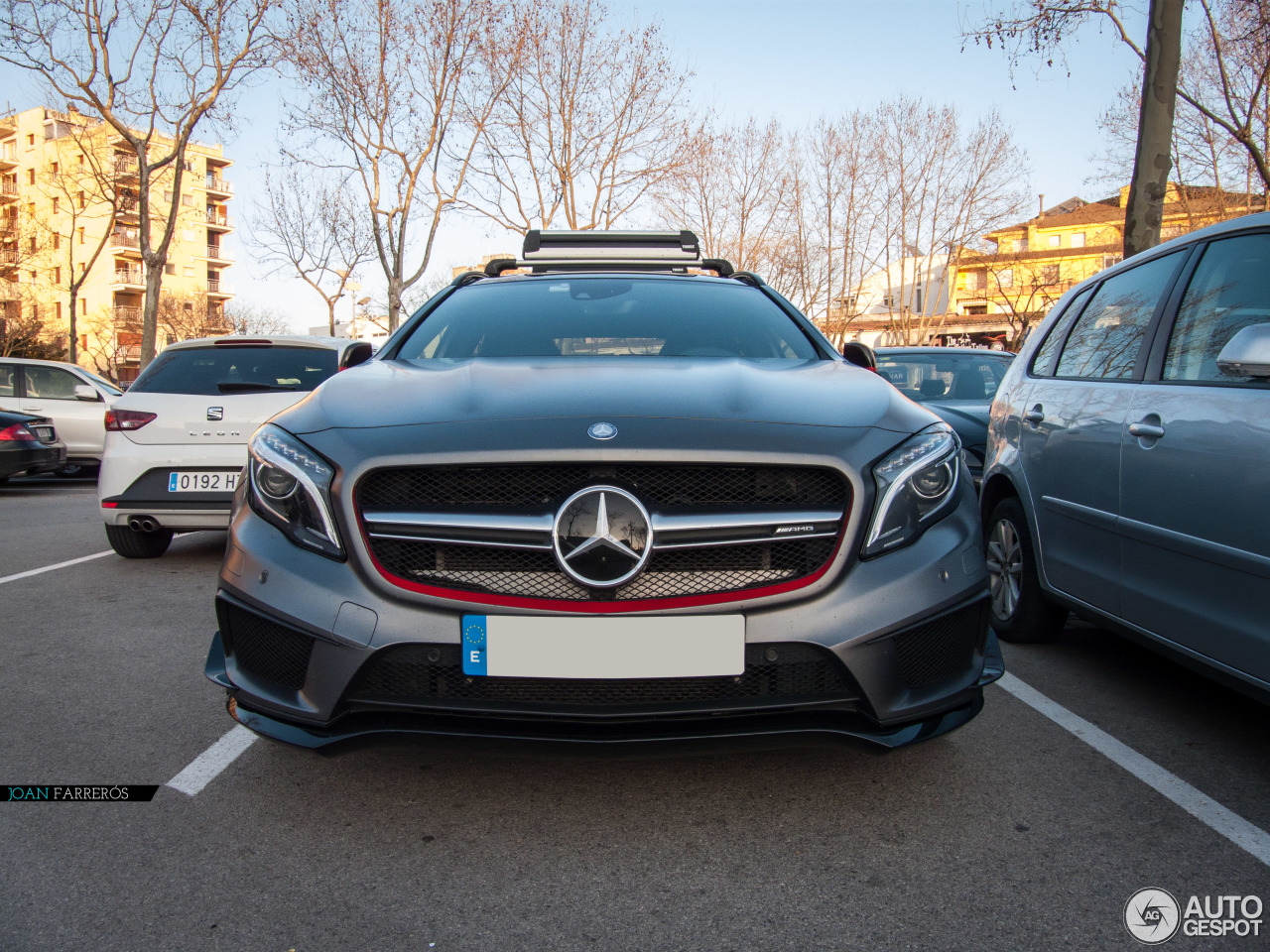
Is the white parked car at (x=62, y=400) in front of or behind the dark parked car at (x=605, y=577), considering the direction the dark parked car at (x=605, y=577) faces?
behind

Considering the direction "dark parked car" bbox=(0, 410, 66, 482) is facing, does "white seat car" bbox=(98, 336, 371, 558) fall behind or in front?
behind

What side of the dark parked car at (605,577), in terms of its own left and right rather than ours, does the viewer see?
front

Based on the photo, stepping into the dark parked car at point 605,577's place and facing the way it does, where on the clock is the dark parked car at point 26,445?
the dark parked car at point 26,445 is roughly at 5 o'clock from the dark parked car at point 605,577.

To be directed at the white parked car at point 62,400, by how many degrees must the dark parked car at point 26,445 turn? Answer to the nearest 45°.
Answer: approximately 45° to its right

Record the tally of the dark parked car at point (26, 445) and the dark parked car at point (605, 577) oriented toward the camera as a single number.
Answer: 1

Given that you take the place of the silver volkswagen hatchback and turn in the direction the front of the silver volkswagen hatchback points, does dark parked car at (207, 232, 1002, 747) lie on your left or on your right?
on your right

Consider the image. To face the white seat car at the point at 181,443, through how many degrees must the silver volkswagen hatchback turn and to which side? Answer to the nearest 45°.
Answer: approximately 135° to its right

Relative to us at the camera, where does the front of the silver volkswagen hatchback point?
facing the viewer and to the right of the viewer

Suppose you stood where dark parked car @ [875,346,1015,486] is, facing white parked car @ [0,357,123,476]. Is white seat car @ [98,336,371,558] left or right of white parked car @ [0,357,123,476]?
left

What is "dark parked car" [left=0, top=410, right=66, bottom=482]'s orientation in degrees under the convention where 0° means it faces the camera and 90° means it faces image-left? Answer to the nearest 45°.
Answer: approximately 135°

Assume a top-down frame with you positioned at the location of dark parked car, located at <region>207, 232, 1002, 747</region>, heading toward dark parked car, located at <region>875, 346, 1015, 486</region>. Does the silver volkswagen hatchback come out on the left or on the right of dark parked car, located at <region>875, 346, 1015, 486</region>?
right
